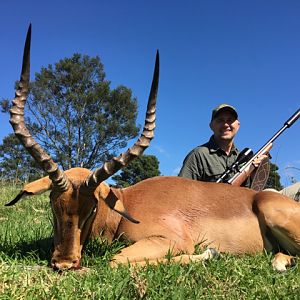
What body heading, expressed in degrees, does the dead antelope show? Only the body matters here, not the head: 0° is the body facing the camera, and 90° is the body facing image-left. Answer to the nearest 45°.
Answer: approximately 45°

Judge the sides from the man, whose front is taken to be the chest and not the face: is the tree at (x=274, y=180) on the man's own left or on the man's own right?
on the man's own left

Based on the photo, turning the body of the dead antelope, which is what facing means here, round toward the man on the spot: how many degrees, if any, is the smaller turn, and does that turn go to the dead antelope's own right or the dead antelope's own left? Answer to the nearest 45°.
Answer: approximately 135° to the dead antelope's own right

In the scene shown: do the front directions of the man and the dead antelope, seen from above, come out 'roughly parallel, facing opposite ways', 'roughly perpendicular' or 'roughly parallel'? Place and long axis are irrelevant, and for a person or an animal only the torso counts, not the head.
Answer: roughly perpendicular

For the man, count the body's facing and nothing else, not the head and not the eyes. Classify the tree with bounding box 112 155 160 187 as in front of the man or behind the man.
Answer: behind

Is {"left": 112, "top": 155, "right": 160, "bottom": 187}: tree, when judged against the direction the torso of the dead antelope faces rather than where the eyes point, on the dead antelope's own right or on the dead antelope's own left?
on the dead antelope's own right
